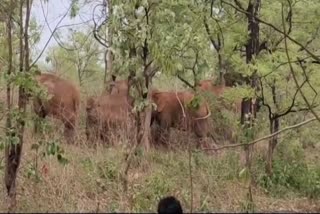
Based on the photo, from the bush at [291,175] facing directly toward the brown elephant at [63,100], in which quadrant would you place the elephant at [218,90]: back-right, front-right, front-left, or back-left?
front-right

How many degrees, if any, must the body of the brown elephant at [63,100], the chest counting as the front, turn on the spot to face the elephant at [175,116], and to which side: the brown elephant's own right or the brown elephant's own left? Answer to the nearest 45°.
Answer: approximately 180°

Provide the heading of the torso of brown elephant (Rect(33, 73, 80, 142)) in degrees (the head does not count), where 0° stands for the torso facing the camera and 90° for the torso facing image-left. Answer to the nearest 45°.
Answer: approximately 90°

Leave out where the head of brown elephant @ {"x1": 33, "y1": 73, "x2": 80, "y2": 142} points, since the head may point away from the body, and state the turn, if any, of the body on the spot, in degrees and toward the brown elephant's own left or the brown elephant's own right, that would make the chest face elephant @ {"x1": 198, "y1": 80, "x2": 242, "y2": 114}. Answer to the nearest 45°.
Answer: approximately 180°
